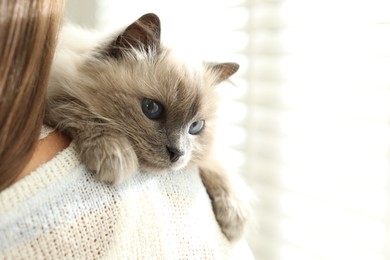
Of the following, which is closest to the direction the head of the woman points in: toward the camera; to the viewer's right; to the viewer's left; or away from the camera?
away from the camera

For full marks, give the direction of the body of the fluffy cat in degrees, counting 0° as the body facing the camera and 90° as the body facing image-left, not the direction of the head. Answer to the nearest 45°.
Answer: approximately 315°
